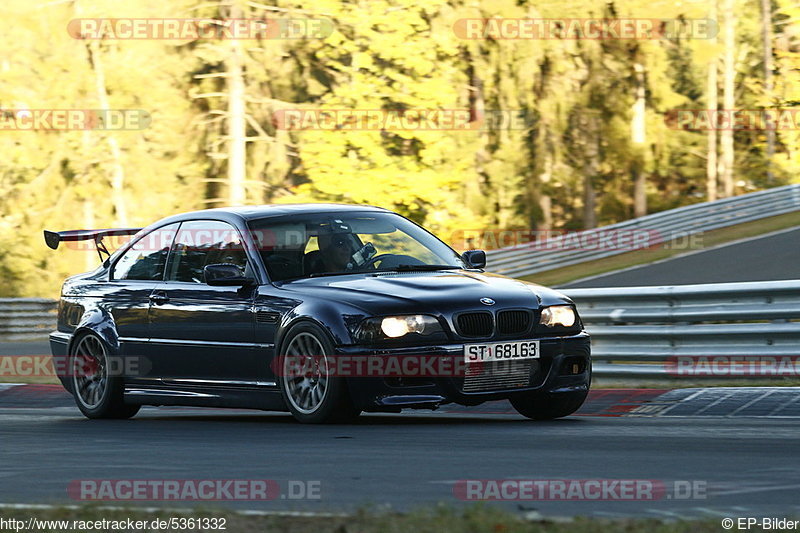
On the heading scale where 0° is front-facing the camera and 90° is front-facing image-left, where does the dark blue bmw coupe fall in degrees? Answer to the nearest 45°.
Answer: approximately 315°

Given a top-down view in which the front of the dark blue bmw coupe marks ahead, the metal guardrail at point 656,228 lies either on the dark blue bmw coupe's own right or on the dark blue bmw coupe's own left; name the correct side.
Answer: on the dark blue bmw coupe's own left

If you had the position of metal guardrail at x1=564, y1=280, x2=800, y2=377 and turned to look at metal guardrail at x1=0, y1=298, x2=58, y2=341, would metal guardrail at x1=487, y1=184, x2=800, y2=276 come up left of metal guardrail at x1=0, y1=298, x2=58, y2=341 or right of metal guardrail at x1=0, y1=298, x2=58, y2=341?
right

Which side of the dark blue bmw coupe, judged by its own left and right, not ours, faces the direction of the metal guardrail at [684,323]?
left

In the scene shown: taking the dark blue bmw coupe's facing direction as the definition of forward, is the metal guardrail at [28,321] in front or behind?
behind

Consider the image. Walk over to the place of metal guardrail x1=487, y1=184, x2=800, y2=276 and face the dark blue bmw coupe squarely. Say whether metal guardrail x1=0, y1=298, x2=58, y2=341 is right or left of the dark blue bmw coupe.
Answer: right

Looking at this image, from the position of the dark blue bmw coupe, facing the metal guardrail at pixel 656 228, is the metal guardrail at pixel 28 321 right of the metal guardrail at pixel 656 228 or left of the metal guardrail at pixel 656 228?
left
